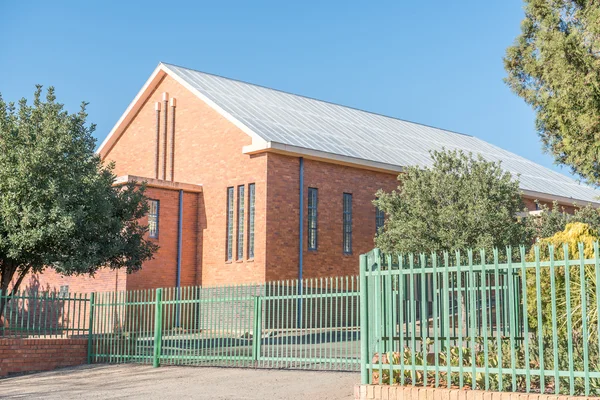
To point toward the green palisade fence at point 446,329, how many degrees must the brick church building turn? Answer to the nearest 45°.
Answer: approximately 45° to its left

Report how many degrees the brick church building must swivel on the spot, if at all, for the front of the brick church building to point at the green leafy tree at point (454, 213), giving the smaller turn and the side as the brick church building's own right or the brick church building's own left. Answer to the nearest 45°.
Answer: approximately 90° to the brick church building's own left

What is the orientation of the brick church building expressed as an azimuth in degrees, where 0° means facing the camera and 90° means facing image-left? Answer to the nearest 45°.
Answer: approximately 45°

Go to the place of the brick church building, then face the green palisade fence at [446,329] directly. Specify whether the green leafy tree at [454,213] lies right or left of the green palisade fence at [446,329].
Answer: left

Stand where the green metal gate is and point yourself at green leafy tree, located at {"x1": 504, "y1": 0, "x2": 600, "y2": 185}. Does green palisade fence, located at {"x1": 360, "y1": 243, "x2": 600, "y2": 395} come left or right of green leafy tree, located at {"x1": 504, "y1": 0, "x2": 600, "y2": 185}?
right

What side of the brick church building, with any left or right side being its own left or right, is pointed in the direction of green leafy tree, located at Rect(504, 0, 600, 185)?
left

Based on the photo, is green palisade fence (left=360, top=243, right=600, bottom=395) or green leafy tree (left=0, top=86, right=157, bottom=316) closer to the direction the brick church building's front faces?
the green leafy tree
